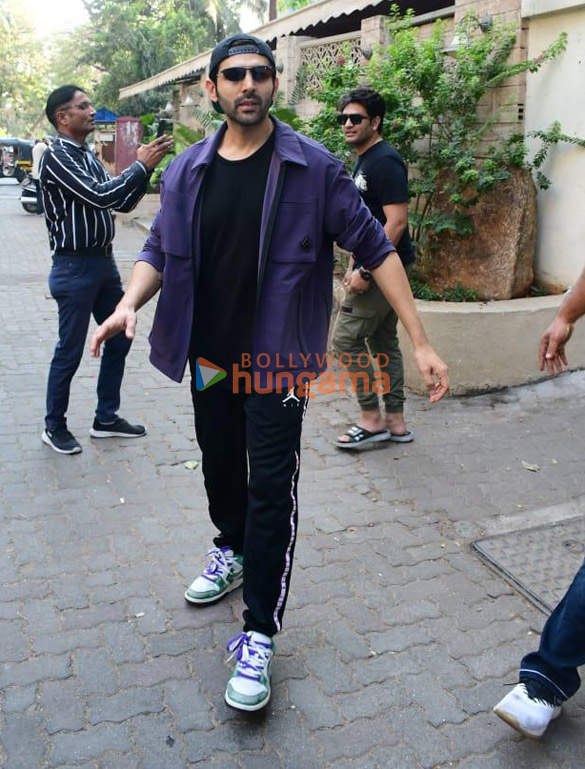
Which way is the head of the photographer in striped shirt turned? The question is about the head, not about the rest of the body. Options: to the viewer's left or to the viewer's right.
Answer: to the viewer's right

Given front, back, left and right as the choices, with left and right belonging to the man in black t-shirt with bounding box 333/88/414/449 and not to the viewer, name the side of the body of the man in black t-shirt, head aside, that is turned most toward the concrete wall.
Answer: back

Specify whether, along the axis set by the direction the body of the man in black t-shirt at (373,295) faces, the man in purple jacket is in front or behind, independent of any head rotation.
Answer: in front

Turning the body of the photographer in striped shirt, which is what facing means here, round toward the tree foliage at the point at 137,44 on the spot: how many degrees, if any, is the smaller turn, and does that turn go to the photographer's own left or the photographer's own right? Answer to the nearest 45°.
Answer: approximately 90° to the photographer's own left

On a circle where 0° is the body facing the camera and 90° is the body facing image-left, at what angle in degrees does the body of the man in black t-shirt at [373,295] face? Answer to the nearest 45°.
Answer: approximately 45°

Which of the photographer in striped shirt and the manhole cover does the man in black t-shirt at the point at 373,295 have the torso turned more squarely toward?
the photographer in striped shirt

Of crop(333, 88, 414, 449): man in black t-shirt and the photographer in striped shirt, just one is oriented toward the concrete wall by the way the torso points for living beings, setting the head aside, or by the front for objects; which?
the photographer in striped shirt

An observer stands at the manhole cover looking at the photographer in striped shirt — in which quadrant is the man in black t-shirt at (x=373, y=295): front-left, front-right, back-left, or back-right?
front-right

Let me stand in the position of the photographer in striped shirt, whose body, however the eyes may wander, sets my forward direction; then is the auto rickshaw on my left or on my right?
on my left

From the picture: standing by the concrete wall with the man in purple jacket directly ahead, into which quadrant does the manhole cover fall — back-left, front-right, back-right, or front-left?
front-left

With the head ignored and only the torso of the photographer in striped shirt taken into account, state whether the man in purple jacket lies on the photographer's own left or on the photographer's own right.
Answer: on the photographer's own right

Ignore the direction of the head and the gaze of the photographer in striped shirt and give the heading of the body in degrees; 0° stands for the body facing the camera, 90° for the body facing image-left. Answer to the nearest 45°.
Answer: approximately 270°

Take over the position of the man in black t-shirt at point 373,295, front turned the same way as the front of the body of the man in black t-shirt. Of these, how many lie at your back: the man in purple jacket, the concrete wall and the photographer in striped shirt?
1

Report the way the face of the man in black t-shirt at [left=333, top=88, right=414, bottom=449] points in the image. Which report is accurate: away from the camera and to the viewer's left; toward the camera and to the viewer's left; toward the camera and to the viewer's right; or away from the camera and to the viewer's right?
toward the camera and to the viewer's left
